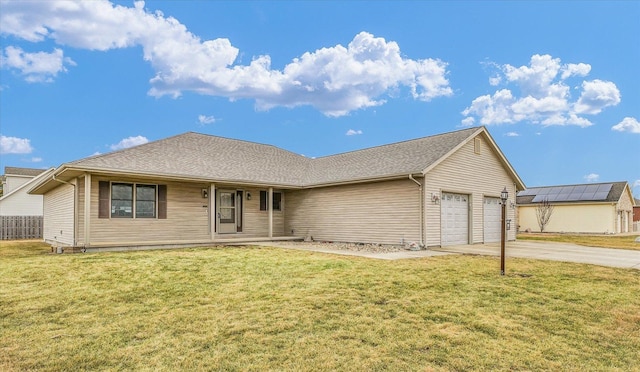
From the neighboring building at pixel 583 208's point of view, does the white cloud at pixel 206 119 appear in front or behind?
behind

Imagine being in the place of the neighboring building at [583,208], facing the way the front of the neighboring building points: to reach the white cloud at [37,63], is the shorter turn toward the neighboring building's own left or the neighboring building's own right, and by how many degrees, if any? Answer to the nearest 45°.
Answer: approximately 135° to the neighboring building's own right
